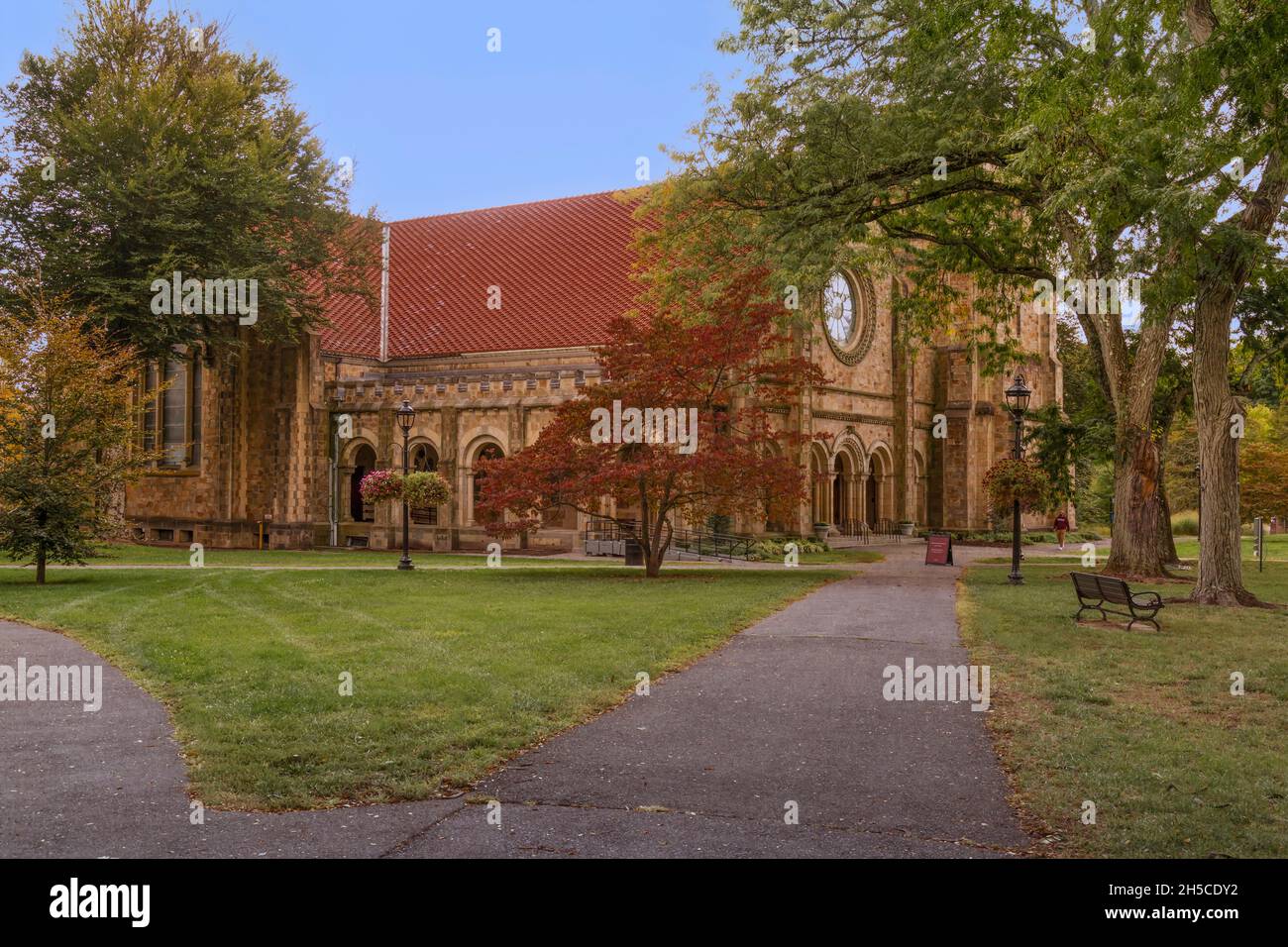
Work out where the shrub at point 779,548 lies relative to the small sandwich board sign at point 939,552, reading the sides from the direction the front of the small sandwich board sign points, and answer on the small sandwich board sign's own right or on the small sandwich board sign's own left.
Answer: on the small sandwich board sign's own right

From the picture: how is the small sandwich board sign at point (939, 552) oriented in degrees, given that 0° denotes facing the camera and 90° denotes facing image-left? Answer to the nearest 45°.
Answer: approximately 0°

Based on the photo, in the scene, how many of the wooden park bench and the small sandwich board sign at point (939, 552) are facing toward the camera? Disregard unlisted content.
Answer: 1

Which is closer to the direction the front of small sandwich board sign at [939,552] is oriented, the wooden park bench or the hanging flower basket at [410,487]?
the wooden park bench

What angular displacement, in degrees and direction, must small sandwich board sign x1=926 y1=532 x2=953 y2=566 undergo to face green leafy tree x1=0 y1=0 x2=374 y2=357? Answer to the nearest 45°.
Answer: approximately 90° to its right
